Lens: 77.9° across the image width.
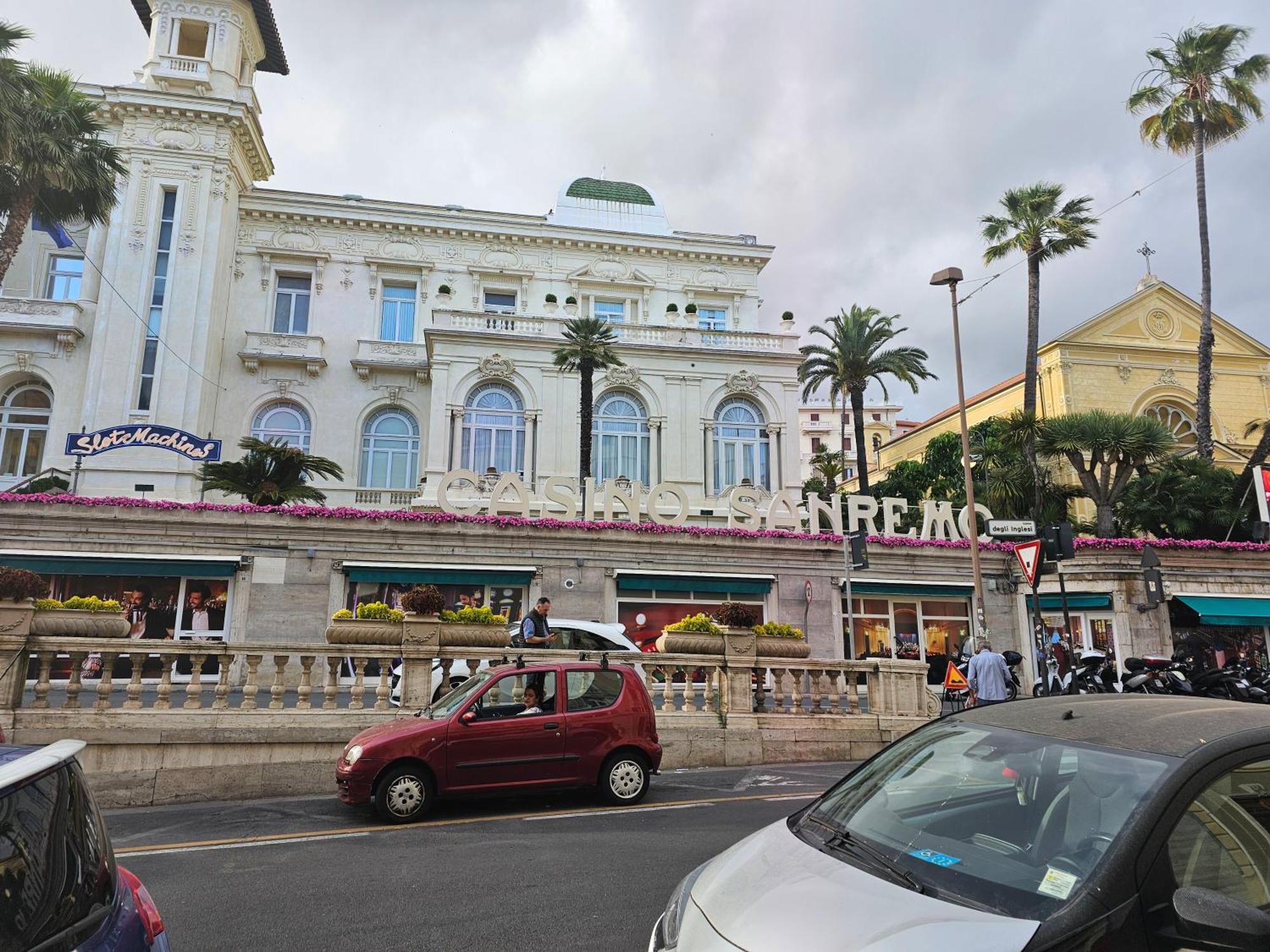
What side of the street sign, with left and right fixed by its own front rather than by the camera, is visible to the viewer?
front

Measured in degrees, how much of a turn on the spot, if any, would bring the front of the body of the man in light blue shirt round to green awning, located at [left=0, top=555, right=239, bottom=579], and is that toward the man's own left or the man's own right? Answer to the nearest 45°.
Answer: approximately 90° to the man's own left

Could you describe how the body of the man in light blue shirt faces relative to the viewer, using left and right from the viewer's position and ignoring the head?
facing away from the viewer

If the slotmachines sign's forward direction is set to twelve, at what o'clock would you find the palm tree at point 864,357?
The palm tree is roughly at 9 o'clock from the slotmachines sign.

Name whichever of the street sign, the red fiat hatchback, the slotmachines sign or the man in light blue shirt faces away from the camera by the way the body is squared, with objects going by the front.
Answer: the man in light blue shirt

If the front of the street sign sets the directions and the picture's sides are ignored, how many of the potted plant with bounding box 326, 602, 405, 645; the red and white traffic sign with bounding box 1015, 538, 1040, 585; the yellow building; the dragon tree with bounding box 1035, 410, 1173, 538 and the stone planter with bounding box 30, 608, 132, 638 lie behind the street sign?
2

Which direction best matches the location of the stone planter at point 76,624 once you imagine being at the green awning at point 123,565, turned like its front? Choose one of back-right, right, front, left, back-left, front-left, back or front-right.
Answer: front

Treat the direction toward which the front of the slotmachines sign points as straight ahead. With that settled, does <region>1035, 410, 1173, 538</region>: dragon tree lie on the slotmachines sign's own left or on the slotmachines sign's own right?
on the slotmachines sign's own left

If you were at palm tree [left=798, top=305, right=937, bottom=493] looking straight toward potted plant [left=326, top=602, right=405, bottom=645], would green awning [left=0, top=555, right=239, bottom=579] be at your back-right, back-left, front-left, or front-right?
front-right

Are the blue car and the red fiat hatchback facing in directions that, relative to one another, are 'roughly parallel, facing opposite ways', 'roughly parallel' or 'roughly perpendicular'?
roughly parallel

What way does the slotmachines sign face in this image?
toward the camera

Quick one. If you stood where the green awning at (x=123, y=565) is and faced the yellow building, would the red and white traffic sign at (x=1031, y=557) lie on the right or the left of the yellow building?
right

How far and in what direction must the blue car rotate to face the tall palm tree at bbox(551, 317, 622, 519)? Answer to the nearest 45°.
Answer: approximately 90° to its right

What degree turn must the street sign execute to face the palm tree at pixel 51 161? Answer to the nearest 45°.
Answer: approximately 90° to its right

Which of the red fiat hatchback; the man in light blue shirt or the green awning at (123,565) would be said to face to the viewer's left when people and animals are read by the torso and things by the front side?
the red fiat hatchback

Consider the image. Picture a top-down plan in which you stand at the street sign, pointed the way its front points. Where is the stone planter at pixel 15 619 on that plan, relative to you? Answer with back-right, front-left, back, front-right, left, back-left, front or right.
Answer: front-right

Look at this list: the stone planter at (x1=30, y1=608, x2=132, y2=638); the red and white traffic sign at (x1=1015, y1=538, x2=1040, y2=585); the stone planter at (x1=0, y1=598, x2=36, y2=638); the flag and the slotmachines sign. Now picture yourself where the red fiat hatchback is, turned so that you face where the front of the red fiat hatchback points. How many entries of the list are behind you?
1

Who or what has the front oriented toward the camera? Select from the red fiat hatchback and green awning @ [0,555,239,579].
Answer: the green awning
